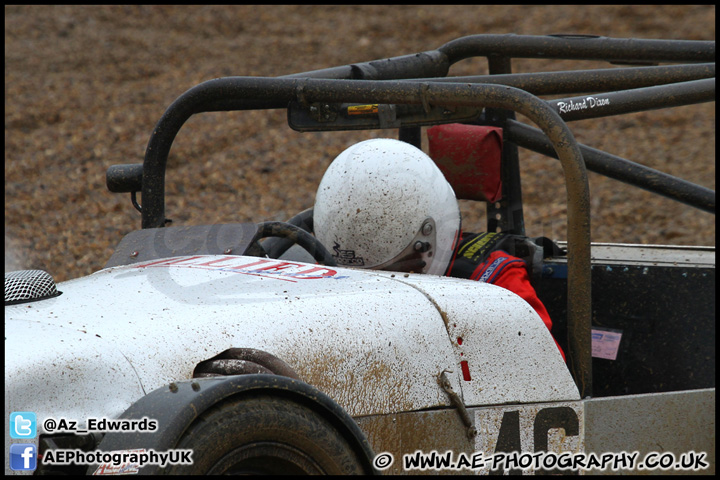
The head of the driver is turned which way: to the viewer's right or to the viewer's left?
to the viewer's left

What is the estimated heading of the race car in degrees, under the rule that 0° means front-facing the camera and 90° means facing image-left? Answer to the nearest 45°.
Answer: approximately 45°
